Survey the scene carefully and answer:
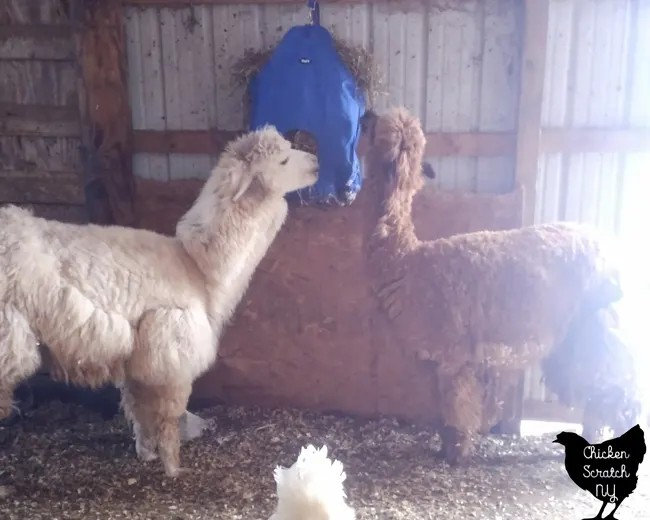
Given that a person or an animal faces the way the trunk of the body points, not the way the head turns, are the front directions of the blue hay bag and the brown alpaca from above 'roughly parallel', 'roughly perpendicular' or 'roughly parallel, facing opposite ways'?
roughly perpendicular

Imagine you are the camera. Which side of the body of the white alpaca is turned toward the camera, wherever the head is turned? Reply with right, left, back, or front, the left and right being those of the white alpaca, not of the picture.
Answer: right

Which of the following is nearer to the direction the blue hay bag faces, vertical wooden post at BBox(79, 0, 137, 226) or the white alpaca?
the white alpaca

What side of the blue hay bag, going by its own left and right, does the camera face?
front

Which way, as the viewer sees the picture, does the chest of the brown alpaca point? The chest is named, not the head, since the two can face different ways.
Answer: to the viewer's left

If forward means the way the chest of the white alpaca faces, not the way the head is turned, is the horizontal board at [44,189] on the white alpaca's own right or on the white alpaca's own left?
on the white alpaca's own left

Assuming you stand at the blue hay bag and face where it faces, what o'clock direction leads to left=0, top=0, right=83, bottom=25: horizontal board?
The horizontal board is roughly at 4 o'clock from the blue hay bag.

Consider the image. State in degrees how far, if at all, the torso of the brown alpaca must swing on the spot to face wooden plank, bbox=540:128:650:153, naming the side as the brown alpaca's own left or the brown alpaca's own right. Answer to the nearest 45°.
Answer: approximately 135° to the brown alpaca's own right

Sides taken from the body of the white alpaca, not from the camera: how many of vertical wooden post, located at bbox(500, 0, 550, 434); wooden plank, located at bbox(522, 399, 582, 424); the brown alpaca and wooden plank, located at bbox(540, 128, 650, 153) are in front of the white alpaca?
4

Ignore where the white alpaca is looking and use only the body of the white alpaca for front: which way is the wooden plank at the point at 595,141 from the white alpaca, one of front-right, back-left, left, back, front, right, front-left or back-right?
front

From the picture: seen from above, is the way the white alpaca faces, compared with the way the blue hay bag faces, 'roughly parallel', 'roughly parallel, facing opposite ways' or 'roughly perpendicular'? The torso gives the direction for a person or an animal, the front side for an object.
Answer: roughly perpendicular

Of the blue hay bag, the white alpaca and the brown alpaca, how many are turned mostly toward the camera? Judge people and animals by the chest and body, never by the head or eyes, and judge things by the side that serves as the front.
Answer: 1
